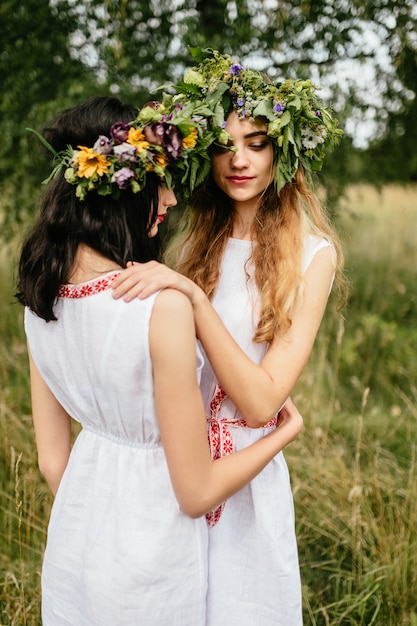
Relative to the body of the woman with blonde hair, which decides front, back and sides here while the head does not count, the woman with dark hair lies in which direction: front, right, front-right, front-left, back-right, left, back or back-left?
front

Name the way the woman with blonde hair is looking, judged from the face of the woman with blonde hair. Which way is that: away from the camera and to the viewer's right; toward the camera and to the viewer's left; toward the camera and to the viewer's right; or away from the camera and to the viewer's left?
toward the camera and to the viewer's left
